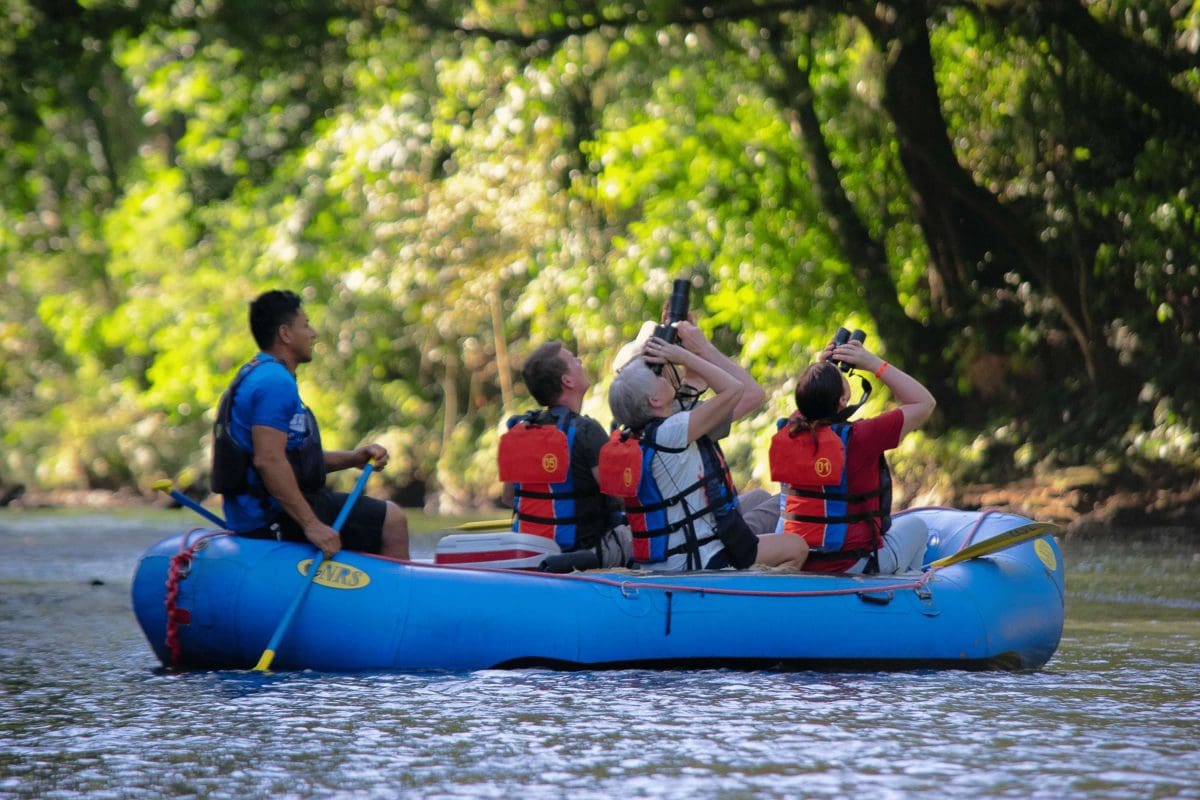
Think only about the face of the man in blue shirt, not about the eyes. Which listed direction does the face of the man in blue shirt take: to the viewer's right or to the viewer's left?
to the viewer's right

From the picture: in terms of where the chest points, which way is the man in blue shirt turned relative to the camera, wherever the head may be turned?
to the viewer's right

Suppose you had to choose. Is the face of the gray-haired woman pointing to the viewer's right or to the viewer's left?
to the viewer's right

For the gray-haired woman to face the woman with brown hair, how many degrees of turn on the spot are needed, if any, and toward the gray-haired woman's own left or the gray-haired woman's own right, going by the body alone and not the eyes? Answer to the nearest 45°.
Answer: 0° — they already face them

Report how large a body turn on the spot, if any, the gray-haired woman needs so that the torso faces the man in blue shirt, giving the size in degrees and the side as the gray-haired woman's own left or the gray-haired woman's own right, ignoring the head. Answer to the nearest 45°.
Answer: approximately 180°

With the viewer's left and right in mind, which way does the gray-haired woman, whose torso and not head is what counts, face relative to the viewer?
facing to the right of the viewer

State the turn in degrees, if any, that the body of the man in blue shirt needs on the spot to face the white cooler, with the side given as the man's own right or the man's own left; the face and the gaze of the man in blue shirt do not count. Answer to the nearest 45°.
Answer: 0° — they already face it

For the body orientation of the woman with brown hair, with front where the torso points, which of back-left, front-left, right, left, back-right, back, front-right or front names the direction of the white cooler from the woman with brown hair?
back-left

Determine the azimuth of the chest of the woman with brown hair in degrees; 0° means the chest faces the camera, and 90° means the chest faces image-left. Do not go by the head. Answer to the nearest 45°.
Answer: approximately 225°
